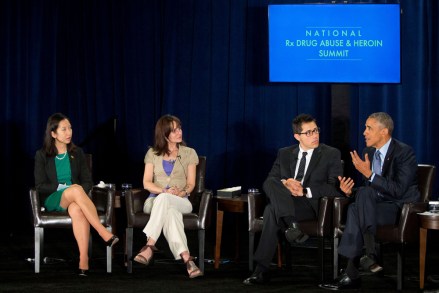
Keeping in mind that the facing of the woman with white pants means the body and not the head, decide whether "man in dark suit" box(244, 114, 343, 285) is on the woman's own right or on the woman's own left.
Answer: on the woman's own left

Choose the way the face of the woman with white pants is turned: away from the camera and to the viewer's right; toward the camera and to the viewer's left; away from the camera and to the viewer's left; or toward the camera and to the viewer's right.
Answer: toward the camera and to the viewer's right

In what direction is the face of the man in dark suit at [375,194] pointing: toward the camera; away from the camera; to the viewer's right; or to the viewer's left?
to the viewer's left

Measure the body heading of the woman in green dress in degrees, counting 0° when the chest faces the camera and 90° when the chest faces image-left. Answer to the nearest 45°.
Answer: approximately 315°

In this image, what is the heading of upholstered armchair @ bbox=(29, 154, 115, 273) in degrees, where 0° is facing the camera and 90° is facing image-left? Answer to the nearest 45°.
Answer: approximately 0°

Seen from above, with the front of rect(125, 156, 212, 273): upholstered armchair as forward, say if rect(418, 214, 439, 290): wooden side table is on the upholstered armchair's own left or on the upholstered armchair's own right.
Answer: on the upholstered armchair's own left

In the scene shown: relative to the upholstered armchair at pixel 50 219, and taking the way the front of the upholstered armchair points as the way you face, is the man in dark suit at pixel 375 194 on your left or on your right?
on your left

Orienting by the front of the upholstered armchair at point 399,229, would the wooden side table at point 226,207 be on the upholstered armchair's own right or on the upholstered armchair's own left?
on the upholstered armchair's own right

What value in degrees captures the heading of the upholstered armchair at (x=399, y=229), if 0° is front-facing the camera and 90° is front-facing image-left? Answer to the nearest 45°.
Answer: approximately 45°
